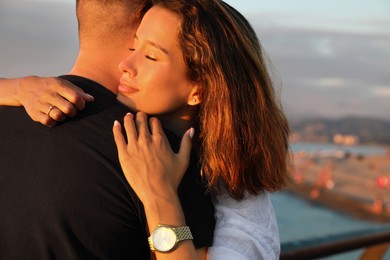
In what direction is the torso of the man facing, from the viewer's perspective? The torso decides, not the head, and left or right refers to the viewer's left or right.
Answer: facing away from the viewer and to the right of the viewer

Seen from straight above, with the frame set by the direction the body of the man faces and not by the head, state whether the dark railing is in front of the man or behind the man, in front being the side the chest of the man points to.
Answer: in front
